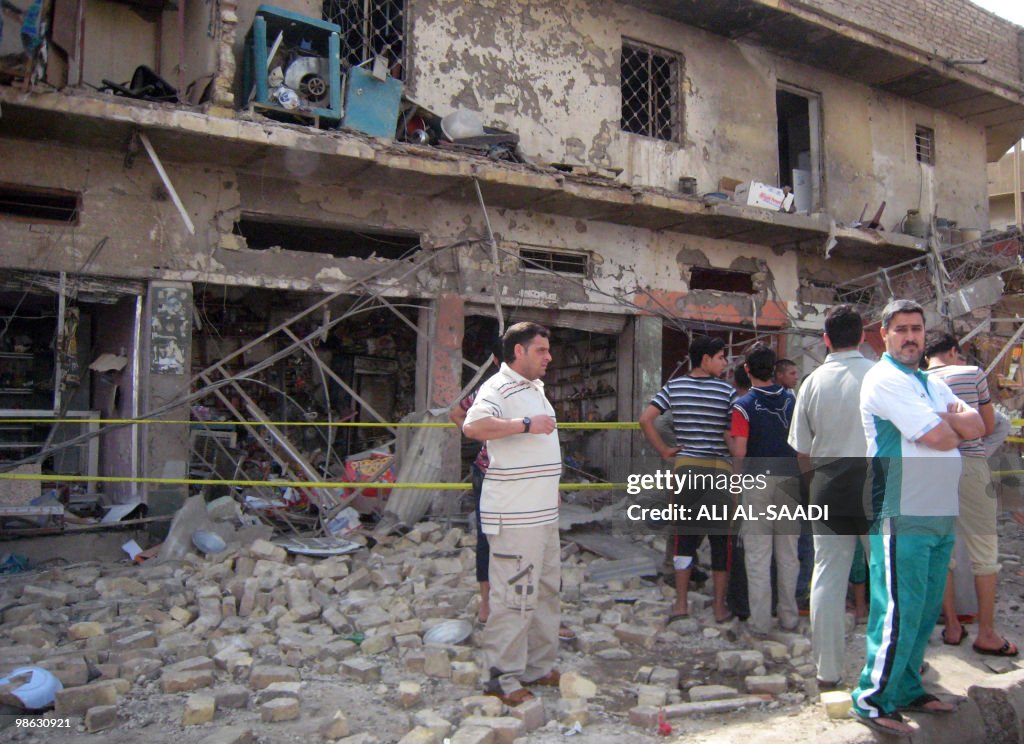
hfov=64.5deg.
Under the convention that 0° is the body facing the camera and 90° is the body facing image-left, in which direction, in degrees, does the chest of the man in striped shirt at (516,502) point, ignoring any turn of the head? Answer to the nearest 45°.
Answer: approximately 315°

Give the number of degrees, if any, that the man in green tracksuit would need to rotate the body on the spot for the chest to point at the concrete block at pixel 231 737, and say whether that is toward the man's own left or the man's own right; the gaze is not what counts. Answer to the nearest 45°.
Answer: approximately 90° to the man's own right

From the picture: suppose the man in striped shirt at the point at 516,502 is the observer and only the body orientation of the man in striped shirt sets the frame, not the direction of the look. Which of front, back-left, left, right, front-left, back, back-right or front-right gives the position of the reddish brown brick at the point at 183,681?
back-right

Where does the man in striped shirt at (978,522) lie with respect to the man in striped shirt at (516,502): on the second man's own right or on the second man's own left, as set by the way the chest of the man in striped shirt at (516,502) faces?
on the second man's own left

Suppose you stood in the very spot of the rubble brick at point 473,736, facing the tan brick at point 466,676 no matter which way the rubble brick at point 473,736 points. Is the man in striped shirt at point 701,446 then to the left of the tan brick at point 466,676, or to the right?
right

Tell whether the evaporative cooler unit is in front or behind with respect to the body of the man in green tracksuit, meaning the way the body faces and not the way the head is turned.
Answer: behind
